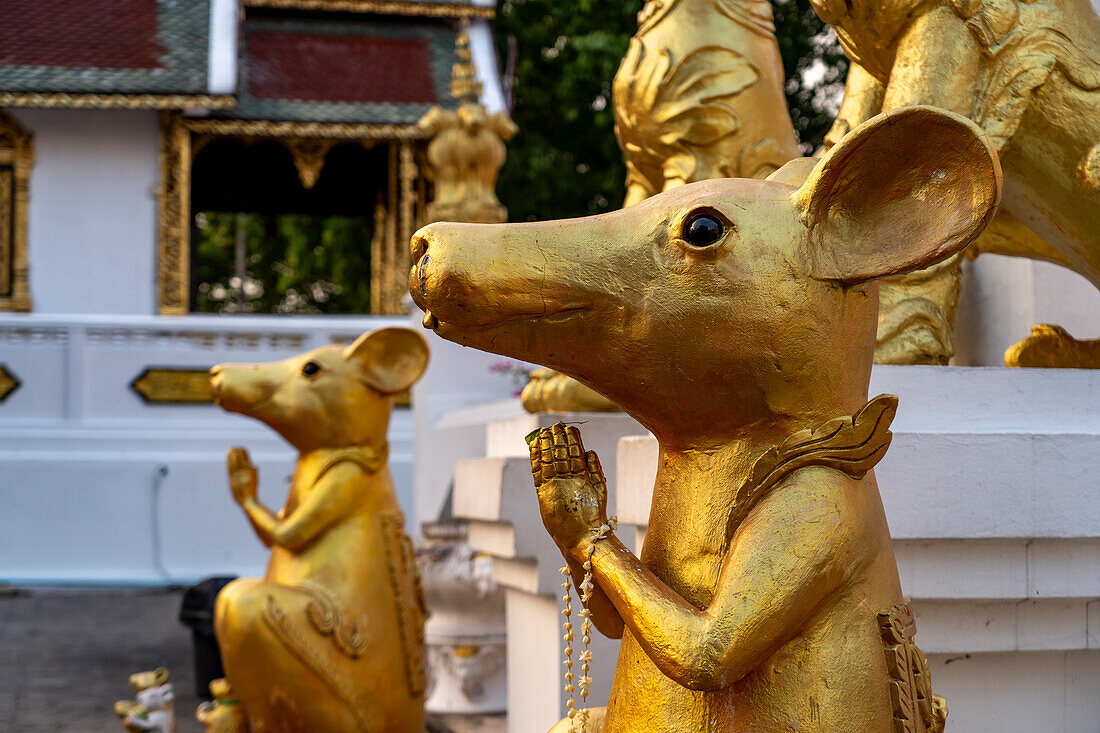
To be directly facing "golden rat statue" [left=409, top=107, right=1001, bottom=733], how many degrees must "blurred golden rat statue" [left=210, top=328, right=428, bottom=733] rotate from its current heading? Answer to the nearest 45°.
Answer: approximately 90° to its left

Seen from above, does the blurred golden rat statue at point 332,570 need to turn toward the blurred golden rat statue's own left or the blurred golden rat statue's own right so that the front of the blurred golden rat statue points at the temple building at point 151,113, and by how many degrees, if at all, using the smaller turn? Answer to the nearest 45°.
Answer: approximately 90° to the blurred golden rat statue's own right

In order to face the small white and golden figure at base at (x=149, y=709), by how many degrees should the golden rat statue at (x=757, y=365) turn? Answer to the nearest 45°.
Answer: approximately 45° to its right

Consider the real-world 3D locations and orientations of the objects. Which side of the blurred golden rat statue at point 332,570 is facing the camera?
left

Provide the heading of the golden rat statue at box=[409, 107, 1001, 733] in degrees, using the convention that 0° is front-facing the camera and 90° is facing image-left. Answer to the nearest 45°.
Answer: approximately 90°

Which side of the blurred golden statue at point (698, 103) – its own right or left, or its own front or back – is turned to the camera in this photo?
left
